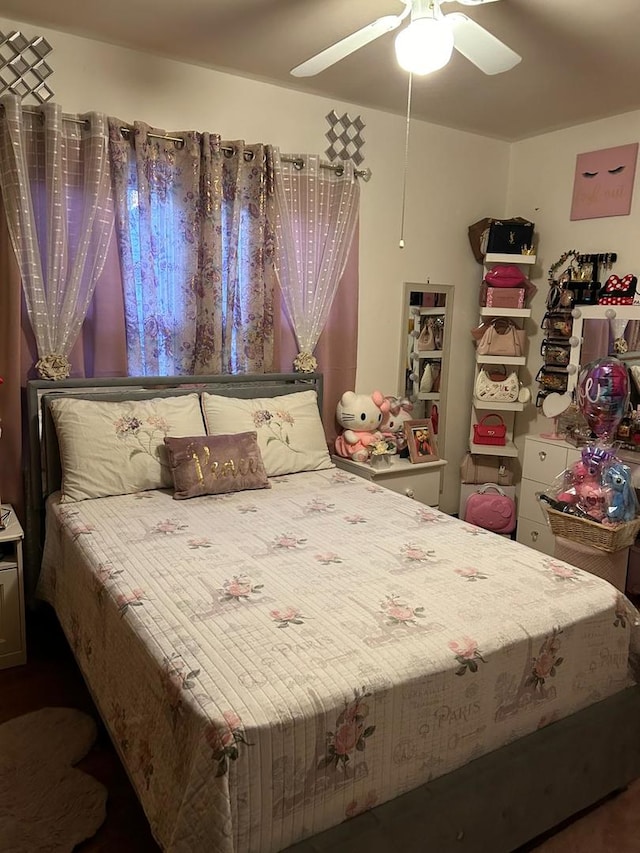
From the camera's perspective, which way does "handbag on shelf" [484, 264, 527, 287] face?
toward the camera

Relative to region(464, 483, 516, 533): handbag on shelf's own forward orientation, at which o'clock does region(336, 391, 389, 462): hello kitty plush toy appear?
The hello kitty plush toy is roughly at 2 o'clock from the handbag on shelf.

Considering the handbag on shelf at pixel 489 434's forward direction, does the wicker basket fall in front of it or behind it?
in front

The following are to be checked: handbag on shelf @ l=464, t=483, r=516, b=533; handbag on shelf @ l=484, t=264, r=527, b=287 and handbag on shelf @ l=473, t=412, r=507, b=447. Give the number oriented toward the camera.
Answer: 3

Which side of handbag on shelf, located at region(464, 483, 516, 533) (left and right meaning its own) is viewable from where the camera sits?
front

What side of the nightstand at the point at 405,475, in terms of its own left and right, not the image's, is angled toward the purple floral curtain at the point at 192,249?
right

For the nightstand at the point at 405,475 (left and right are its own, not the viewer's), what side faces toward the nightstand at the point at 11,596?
right

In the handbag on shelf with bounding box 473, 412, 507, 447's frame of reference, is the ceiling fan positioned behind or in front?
in front

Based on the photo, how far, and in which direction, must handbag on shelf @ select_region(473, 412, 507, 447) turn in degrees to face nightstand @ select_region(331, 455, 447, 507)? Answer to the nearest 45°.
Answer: approximately 45° to its right
